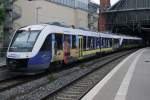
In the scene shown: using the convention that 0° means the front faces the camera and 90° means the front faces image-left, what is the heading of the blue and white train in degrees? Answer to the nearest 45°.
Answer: approximately 45°
